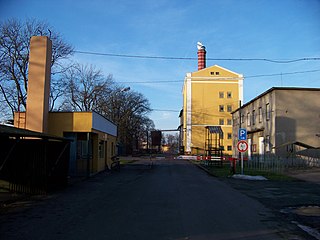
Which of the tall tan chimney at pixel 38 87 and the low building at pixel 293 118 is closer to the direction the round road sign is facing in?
the tall tan chimney

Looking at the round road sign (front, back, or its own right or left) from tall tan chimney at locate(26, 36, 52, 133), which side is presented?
right

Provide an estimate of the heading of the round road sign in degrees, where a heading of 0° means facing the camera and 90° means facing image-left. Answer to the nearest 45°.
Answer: approximately 0°

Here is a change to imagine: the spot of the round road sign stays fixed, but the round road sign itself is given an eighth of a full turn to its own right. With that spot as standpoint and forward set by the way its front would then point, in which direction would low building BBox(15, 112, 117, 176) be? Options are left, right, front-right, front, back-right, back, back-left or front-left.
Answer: front-right

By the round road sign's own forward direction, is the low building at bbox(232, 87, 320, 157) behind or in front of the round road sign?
behind

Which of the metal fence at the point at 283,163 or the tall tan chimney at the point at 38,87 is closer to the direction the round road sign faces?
the tall tan chimney
